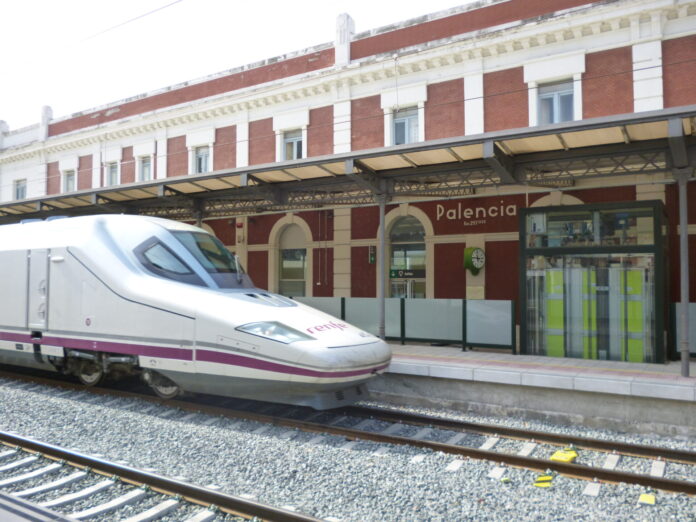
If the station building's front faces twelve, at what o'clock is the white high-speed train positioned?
The white high-speed train is roughly at 12 o'clock from the station building.

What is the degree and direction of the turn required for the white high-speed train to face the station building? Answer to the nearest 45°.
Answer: approximately 90° to its left

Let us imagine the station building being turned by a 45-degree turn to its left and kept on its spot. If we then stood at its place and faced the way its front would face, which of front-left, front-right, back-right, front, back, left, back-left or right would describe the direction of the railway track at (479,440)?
front

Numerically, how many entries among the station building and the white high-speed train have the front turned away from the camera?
0

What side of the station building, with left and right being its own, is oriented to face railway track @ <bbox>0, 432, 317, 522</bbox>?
front

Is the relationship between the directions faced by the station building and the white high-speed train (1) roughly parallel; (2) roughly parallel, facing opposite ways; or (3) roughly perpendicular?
roughly perpendicular

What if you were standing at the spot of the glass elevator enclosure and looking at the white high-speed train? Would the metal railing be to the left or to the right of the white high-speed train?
right

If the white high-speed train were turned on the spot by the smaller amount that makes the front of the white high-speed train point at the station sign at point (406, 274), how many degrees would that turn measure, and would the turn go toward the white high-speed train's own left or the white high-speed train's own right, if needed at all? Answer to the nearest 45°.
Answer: approximately 90° to the white high-speed train's own left

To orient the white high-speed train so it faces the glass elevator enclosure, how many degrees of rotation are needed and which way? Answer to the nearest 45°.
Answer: approximately 45° to its left

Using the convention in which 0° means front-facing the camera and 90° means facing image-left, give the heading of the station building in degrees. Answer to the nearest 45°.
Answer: approximately 45°
